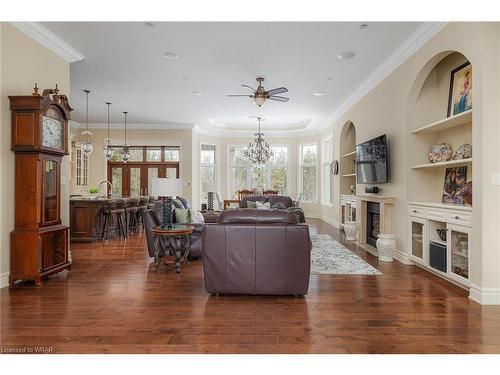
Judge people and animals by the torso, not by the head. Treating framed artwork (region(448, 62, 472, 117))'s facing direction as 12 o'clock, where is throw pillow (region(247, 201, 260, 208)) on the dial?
The throw pillow is roughly at 2 o'clock from the framed artwork.

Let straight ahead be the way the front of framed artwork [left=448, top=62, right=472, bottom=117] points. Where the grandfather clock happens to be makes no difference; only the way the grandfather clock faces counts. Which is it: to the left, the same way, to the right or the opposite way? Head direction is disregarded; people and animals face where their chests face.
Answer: the opposite way

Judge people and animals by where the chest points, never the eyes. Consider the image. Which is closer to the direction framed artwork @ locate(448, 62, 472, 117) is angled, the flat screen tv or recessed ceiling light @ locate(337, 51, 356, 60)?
the recessed ceiling light

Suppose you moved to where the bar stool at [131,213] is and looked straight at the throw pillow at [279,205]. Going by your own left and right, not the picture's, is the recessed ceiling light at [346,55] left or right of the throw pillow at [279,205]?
right

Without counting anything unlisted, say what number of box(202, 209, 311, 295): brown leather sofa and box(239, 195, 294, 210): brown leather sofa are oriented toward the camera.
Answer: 1

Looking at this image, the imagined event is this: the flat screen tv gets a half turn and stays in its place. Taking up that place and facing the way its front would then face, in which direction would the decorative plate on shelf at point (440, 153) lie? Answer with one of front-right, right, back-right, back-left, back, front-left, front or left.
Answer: right

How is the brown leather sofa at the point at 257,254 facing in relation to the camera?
away from the camera

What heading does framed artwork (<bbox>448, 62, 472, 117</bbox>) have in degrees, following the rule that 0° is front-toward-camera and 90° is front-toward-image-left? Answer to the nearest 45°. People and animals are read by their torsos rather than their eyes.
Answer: approximately 45°
